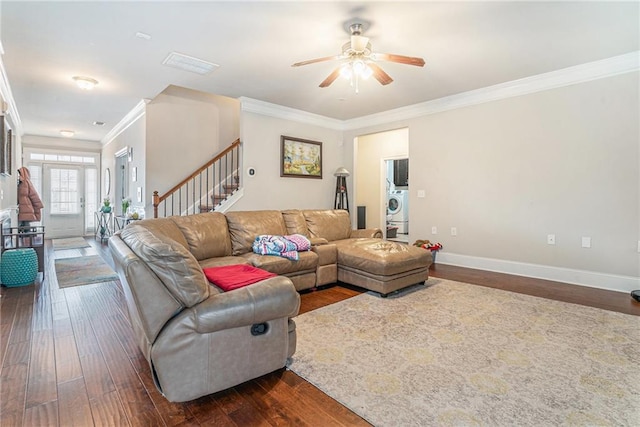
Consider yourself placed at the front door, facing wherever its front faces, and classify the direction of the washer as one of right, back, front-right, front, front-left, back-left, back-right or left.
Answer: front-left

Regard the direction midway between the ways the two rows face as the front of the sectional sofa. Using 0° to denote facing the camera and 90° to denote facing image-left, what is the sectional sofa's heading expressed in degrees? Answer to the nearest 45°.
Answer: approximately 315°

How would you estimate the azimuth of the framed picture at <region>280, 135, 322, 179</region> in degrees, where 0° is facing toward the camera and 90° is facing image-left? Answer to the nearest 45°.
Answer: approximately 315°

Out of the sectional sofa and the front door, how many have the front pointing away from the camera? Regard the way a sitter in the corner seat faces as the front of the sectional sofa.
0

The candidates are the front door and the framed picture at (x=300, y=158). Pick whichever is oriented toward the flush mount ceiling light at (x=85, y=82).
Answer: the front door

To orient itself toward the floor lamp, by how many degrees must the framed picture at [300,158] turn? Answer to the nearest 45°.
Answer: approximately 90° to its left

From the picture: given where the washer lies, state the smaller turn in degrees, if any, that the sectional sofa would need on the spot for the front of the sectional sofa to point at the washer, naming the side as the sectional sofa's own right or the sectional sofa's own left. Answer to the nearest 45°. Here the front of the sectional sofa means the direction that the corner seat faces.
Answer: approximately 90° to the sectional sofa's own left

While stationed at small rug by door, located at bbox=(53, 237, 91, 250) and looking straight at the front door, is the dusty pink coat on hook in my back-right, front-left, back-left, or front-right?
back-left

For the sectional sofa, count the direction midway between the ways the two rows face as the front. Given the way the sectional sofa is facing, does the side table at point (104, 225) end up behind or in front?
behind

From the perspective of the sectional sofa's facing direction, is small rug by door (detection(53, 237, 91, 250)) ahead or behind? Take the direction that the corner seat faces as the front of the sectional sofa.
behind

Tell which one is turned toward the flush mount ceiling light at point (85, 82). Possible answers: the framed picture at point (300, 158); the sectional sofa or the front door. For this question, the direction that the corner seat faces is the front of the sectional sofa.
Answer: the front door
